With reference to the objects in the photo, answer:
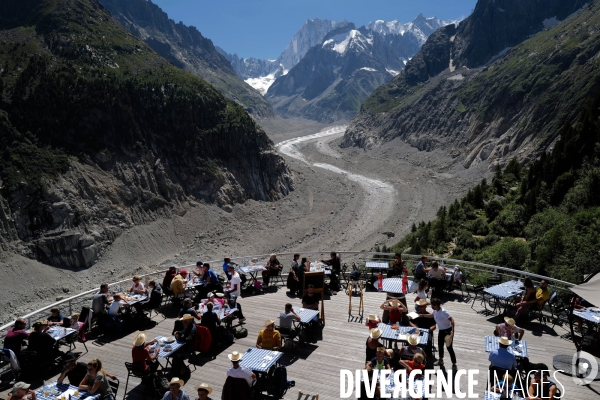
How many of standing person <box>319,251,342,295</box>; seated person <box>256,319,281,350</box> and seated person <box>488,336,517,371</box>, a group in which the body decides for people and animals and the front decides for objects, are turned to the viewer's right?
0

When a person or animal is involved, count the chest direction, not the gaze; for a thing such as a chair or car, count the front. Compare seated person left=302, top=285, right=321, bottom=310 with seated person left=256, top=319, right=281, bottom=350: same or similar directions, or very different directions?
same or similar directions

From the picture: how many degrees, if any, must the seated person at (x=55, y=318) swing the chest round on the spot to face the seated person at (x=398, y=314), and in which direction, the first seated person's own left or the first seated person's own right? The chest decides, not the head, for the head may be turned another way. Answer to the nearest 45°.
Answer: approximately 45° to the first seated person's own left

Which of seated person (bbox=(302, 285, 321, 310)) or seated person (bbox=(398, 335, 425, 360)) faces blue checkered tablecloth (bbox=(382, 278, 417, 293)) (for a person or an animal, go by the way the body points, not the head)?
seated person (bbox=(398, 335, 425, 360))

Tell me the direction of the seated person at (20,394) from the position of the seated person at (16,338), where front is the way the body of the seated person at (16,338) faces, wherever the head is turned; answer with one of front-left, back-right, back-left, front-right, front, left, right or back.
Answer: back-right

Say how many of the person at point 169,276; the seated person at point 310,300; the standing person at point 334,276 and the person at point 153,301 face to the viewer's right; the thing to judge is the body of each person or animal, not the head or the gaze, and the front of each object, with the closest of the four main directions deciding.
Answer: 1

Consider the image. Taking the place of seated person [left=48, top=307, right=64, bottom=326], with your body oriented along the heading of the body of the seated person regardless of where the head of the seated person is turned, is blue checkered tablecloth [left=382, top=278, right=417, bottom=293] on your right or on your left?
on your left
